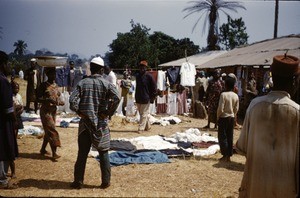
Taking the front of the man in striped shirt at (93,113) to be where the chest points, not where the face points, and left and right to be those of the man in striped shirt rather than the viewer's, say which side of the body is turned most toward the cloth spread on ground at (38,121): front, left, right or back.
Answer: front

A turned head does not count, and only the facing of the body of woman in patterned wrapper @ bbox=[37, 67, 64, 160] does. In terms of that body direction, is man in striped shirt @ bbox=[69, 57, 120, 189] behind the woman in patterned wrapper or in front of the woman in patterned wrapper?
in front

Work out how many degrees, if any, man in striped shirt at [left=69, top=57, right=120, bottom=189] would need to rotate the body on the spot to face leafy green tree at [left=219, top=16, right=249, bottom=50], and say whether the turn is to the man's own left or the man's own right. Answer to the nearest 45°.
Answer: approximately 45° to the man's own right

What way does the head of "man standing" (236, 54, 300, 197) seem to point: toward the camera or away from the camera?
away from the camera

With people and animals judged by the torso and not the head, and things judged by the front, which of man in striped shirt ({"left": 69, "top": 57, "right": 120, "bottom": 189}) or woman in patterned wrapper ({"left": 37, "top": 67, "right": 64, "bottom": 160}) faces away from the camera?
the man in striped shirt

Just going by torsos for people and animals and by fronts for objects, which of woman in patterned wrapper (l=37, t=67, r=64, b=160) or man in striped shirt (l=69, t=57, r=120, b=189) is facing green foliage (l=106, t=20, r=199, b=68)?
the man in striped shirt

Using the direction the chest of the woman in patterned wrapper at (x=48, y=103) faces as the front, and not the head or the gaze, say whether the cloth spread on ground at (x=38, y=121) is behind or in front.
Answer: behind

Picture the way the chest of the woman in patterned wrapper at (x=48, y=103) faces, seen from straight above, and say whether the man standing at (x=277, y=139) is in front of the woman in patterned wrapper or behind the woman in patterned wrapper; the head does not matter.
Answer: in front

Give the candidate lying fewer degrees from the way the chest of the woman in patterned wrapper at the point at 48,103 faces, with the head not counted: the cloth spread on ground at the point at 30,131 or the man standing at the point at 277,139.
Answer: the man standing

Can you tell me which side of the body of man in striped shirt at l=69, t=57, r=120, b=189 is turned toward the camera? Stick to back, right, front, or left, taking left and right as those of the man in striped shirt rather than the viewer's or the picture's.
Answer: back

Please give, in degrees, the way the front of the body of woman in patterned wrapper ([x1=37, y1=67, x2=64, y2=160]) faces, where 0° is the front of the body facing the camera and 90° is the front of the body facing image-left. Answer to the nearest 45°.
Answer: approximately 315°
